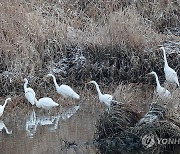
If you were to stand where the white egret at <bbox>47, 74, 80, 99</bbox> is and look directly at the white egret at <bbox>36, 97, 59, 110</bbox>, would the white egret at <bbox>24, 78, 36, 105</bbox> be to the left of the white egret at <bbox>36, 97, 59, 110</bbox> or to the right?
right

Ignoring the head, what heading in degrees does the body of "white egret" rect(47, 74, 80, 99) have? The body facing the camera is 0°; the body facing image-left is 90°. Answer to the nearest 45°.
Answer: approximately 90°

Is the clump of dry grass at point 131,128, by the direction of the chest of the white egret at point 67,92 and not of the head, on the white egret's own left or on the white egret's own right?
on the white egret's own left

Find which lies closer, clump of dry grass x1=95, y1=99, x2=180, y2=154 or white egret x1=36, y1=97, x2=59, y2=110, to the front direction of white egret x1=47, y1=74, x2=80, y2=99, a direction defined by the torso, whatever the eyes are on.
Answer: the white egret

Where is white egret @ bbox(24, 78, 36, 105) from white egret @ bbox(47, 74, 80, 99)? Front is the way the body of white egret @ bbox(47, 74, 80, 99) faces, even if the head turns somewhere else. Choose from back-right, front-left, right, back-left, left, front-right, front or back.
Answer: front
